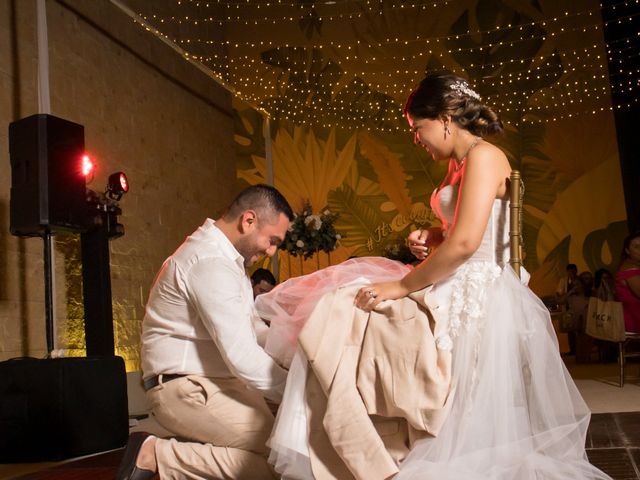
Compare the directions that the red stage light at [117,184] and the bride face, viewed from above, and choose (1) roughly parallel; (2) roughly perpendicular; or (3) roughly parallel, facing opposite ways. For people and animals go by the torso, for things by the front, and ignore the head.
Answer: roughly parallel, facing opposite ways

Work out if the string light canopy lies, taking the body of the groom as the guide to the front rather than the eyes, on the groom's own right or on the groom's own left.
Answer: on the groom's own left

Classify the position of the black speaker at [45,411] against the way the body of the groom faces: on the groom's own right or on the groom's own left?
on the groom's own left

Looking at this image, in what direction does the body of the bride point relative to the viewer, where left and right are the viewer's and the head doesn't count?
facing to the left of the viewer

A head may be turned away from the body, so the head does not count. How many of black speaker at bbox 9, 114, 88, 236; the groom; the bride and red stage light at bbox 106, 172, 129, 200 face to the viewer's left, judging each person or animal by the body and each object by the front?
1

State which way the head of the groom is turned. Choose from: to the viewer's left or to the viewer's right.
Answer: to the viewer's right

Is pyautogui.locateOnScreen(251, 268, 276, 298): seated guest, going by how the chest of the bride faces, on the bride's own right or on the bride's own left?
on the bride's own right

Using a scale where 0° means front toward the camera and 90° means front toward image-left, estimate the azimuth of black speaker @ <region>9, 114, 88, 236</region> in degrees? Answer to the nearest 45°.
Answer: approximately 315°

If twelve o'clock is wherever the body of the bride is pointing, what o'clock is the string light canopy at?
The string light canopy is roughly at 3 o'clock from the bride.

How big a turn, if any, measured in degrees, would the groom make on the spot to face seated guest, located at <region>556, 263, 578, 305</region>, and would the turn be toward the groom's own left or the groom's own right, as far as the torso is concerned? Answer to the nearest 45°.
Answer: approximately 45° to the groom's own left

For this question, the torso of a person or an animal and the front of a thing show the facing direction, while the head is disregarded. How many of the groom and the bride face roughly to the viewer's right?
1

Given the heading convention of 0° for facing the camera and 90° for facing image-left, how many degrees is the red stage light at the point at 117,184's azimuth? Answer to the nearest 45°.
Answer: approximately 315°

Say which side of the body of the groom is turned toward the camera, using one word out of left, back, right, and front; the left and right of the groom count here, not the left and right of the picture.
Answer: right
